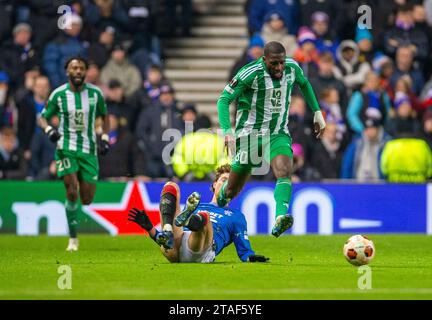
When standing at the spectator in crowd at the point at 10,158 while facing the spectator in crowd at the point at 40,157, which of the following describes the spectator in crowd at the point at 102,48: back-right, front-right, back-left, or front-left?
front-left

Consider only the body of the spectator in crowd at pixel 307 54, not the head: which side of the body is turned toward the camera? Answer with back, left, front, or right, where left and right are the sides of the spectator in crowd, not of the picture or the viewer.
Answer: front

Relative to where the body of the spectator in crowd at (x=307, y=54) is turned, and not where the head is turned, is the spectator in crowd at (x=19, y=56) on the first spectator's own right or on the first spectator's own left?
on the first spectator's own right

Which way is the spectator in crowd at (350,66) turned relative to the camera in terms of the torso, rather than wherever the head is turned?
toward the camera

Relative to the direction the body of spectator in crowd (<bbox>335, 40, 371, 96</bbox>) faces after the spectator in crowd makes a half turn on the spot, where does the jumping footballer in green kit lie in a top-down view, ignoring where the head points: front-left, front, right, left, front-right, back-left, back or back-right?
back

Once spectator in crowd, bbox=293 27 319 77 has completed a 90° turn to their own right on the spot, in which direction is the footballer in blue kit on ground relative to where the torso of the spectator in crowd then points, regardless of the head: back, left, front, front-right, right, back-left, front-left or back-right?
left

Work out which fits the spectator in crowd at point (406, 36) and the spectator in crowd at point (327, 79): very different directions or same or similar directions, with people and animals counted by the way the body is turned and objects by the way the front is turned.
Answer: same or similar directions

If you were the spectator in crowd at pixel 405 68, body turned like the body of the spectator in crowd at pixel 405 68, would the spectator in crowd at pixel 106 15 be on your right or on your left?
on your right

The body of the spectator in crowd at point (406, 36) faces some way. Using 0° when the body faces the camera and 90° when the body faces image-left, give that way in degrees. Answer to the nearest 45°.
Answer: approximately 0°

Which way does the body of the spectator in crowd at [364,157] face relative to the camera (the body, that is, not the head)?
toward the camera

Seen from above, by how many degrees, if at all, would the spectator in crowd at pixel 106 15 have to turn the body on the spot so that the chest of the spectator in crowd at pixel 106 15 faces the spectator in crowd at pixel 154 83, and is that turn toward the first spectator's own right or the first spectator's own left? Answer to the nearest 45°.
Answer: approximately 45° to the first spectator's own left

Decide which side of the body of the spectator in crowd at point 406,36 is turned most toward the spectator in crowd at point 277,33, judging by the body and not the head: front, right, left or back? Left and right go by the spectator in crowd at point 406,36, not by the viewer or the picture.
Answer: right

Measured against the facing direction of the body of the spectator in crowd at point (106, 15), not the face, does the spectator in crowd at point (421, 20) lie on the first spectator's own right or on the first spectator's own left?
on the first spectator's own left

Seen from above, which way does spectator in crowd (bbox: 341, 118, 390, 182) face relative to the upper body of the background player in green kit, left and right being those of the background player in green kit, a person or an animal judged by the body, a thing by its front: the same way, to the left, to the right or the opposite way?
the same way
